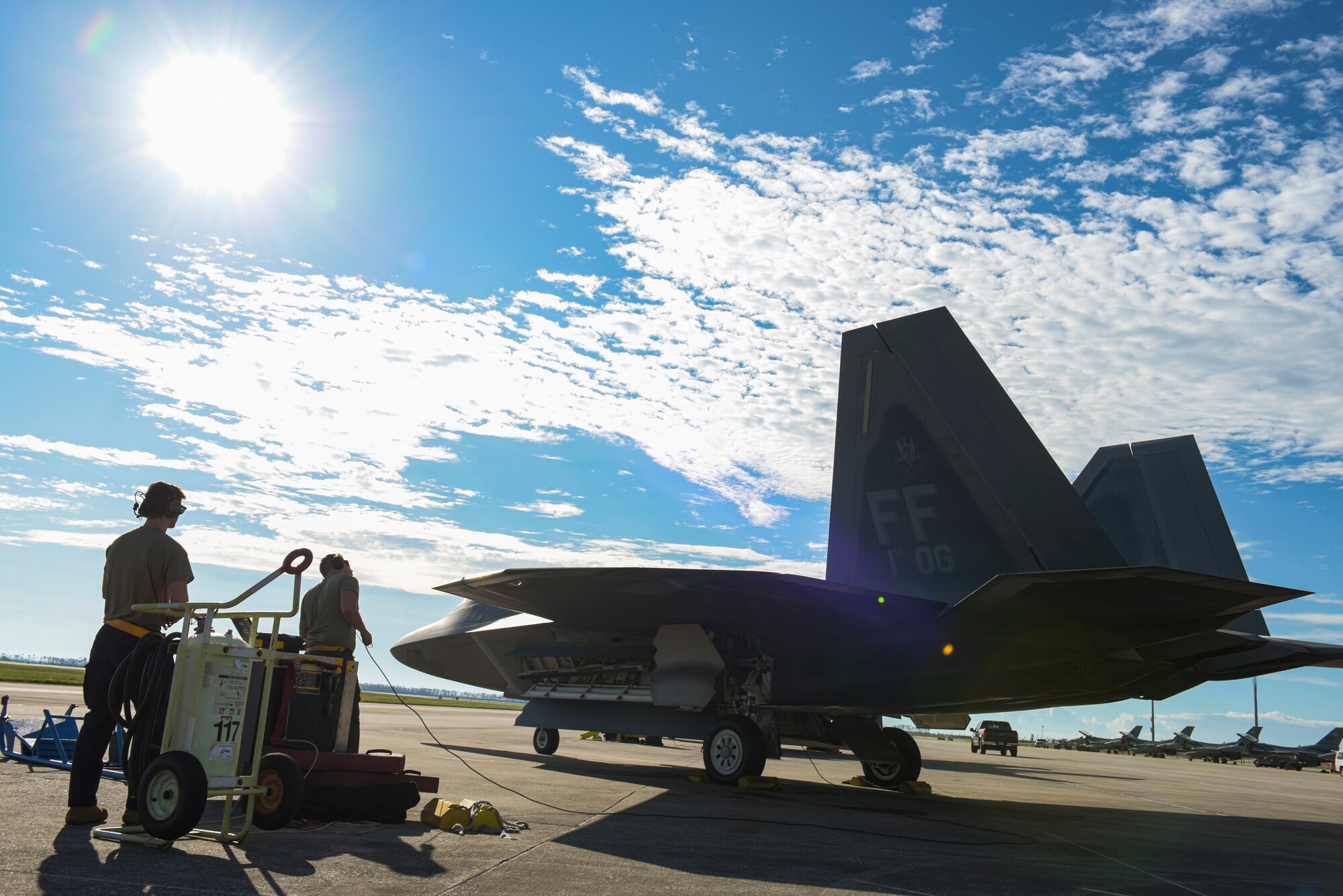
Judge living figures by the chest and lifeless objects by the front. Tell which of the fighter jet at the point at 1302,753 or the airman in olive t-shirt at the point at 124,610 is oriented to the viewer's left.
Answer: the fighter jet

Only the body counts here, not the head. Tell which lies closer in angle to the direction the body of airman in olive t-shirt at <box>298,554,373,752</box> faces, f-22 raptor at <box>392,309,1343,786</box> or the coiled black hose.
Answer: the f-22 raptor

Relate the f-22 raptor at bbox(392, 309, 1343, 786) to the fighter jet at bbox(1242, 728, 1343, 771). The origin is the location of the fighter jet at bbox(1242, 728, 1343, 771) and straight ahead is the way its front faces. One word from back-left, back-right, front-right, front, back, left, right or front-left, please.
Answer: left

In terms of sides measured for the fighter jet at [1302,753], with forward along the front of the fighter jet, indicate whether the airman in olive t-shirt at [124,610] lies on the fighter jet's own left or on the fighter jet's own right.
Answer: on the fighter jet's own left

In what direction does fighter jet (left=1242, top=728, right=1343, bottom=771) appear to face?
to the viewer's left

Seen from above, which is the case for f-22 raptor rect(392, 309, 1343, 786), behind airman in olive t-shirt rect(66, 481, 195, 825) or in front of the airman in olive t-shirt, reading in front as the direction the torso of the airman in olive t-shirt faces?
in front

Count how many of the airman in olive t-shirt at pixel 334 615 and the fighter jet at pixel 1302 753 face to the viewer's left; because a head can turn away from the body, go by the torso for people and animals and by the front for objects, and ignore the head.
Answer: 1

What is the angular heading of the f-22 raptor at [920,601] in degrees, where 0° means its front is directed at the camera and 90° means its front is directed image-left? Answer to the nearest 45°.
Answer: approximately 135°

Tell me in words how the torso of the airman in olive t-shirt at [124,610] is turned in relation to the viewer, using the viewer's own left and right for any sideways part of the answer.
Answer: facing away from the viewer and to the right of the viewer

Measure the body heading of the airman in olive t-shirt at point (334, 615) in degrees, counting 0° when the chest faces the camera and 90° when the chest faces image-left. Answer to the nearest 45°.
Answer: approximately 225°

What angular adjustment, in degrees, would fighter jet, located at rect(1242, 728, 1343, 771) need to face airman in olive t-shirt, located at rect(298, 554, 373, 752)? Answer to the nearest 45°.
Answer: approximately 90° to its left

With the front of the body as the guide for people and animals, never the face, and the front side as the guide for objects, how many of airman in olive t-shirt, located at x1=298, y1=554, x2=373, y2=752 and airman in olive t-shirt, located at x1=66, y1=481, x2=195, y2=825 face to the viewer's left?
0
